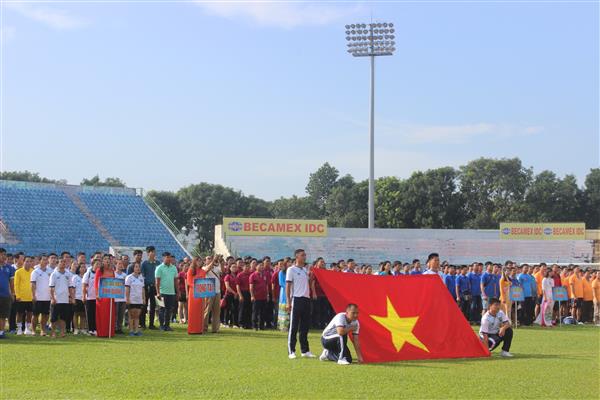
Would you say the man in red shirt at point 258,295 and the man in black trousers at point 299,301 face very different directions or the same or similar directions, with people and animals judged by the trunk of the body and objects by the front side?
same or similar directions

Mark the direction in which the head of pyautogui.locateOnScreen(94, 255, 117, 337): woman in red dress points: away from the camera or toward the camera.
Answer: toward the camera

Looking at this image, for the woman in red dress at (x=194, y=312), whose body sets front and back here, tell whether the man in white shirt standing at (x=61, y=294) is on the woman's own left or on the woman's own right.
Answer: on the woman's own right

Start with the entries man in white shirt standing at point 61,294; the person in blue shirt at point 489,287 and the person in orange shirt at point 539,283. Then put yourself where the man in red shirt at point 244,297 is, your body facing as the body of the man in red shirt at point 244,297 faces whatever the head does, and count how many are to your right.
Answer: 1

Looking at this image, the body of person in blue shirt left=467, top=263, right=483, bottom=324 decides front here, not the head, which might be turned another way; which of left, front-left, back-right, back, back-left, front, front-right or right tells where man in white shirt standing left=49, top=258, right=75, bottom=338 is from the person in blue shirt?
front-right

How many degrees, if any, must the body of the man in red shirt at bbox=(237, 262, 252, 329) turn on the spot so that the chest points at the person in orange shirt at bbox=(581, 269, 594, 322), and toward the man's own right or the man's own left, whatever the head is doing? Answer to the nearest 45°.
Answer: approximately 45° to the man's own left

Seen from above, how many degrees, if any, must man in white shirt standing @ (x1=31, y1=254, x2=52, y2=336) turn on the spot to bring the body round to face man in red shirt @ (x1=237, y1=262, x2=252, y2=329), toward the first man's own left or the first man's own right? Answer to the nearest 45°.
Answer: approximately 90° to the first man's own left

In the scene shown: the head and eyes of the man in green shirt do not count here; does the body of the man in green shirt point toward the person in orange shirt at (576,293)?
no

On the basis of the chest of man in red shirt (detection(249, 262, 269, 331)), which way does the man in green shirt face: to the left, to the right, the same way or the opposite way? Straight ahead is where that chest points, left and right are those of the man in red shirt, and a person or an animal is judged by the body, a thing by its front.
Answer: the same way

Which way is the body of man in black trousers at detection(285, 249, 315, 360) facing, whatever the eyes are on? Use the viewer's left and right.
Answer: facing the viewer and to the right of the viewer

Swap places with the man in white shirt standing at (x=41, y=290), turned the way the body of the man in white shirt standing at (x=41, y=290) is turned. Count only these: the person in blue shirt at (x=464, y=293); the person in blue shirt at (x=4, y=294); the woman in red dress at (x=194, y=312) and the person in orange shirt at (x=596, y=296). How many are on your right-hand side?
1

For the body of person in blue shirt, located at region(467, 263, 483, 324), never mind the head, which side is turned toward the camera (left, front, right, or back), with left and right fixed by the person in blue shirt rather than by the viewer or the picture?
front

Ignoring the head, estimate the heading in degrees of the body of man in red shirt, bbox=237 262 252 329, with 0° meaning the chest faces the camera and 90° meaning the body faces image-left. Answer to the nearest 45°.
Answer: approximately 315°

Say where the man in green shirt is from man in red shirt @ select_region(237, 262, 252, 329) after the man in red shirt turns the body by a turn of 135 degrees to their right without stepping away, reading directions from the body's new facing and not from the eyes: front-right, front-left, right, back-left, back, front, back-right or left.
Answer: front-left
